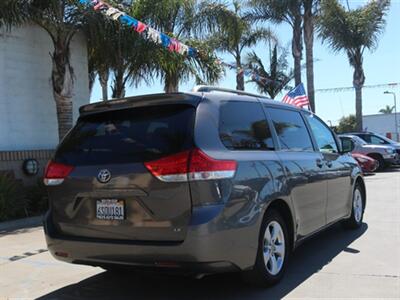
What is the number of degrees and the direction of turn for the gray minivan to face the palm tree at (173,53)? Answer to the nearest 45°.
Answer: approximately 45° to its left

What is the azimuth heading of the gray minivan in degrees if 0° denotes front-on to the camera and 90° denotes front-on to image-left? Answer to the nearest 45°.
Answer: approximately 225°

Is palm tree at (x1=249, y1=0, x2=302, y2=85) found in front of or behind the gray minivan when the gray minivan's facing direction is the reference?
in front

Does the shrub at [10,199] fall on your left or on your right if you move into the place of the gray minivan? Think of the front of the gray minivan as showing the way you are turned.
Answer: on your left

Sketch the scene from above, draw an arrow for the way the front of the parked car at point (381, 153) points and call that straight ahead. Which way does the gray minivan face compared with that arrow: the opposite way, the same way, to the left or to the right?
to the left

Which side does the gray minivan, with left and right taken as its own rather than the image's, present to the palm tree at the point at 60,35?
left

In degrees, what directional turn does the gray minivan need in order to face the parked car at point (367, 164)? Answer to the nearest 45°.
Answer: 0° — it already faces it

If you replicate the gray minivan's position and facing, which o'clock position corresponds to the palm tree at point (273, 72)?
The palm tree is roughly at 11 o'clock from the gray minivan.

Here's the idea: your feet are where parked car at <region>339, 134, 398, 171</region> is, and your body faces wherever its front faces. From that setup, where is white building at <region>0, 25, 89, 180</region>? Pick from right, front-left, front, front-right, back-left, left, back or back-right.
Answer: right

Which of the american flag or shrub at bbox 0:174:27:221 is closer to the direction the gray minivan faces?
the american flag

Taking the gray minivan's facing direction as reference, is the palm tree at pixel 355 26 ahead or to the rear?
ahead

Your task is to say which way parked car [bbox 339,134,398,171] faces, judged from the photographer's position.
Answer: facing the viewer and to the right of the viewer

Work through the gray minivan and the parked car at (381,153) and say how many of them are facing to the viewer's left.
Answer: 0
